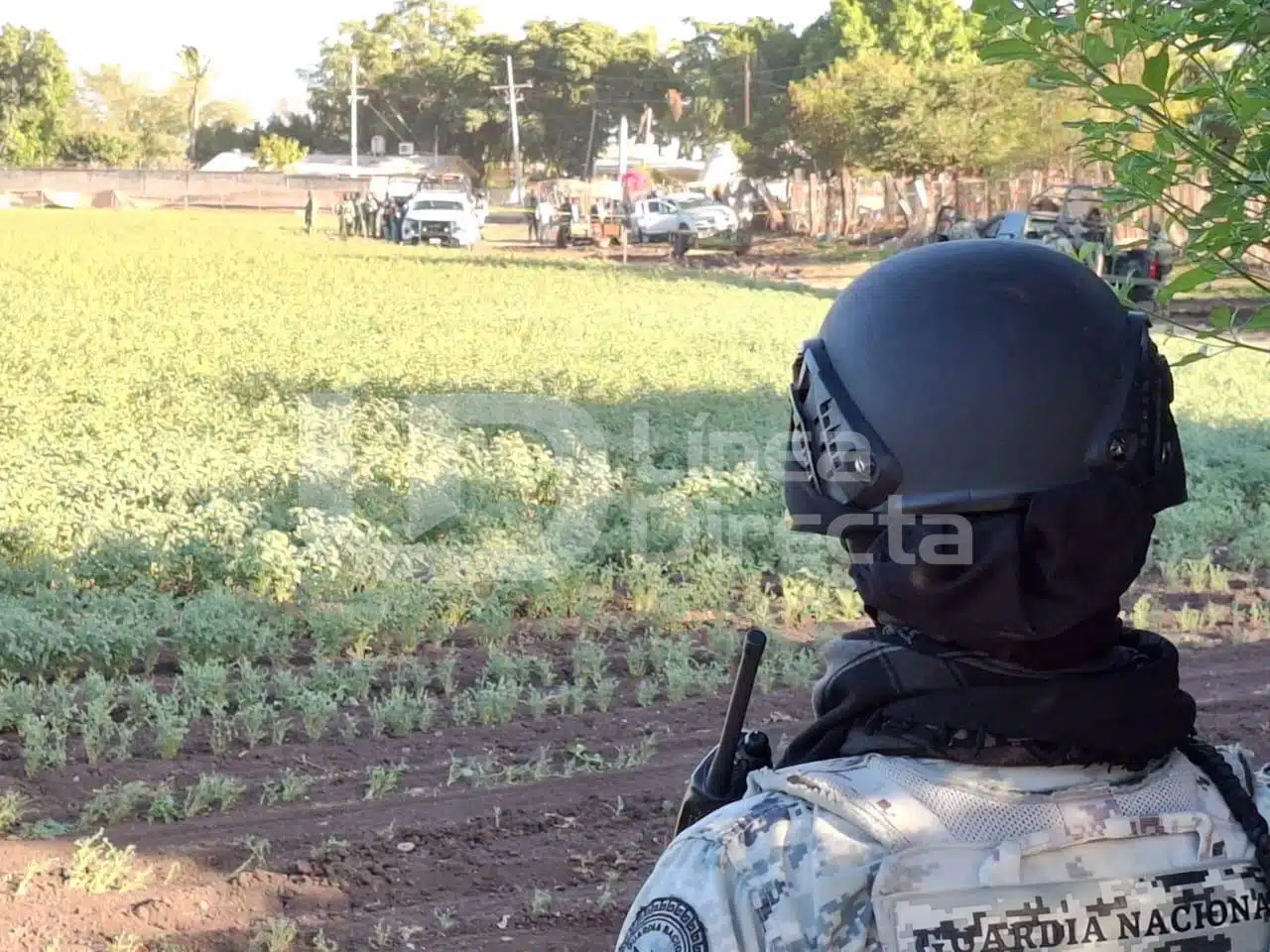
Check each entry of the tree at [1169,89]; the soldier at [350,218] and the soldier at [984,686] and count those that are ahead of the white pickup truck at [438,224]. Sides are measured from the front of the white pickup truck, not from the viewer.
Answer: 2

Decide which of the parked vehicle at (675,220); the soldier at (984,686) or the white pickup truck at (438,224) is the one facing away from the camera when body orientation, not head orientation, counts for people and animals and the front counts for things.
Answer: the soldier

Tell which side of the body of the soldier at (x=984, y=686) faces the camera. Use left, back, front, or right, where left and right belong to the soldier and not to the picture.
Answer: back

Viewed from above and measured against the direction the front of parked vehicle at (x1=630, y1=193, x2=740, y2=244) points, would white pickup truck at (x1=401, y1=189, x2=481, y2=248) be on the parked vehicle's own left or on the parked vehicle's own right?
on the parked vehicle's own right

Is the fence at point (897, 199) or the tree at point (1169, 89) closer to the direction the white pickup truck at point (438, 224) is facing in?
the tree

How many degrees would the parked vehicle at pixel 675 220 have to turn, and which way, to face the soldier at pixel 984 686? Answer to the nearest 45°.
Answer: approximately 45° to its right

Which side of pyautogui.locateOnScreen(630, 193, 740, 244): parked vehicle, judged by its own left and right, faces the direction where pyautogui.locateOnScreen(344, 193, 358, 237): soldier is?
back

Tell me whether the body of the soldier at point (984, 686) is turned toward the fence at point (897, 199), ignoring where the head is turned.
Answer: yes

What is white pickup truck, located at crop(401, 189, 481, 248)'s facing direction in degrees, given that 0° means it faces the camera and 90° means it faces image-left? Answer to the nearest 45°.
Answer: approximately 0°

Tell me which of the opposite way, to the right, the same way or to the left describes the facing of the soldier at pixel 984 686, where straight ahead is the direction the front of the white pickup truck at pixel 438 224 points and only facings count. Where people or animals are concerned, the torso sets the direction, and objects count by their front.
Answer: the opposite way

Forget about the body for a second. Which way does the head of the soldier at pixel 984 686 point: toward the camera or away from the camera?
away from the camera

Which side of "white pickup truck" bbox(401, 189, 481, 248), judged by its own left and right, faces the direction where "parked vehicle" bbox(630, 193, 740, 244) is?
left
